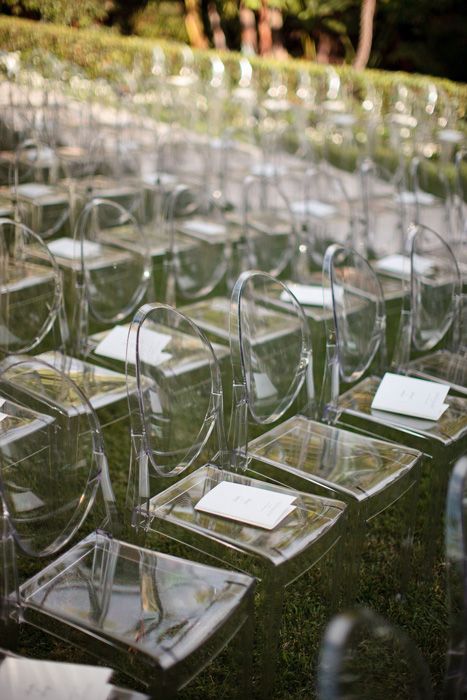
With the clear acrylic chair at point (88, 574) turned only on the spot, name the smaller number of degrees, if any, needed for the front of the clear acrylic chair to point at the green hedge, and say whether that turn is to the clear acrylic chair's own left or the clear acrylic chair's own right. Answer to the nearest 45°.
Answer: approximately 135° to the clear acrylic chair's own left

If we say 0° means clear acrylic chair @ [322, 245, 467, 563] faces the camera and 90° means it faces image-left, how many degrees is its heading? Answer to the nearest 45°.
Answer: approximately 315°

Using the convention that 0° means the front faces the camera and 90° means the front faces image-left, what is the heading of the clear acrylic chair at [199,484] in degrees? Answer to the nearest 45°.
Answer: approximately 315°

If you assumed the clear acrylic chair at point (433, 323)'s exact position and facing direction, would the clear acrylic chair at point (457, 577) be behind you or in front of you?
in front

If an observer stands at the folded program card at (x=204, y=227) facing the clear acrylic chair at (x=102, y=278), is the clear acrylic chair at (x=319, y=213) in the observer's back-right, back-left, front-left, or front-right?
back-left

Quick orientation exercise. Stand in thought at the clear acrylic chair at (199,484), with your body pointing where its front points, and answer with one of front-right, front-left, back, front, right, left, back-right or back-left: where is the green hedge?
back-left

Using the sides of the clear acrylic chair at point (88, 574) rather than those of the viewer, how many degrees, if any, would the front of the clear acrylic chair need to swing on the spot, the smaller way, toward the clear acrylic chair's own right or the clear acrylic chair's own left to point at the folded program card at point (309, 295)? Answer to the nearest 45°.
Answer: approximately 90° to the clear acrylic chair's own left

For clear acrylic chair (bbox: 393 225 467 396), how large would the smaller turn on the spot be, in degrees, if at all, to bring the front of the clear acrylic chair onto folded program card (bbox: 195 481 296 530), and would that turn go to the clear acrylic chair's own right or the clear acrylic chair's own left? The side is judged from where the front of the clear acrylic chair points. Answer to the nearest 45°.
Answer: approximately 45° to the clear acrylic chair's own right

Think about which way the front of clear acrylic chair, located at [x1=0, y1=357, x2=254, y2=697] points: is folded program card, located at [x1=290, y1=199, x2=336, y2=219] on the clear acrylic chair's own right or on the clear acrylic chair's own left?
on the clear acrylic chair's own left

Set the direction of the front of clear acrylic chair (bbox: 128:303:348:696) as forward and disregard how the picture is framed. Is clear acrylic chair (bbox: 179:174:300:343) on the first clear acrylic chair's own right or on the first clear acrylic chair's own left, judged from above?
on the first clear acrylic chair's own left

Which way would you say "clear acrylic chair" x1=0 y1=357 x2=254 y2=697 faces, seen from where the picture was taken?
facing the viewer and to the right of the viewer

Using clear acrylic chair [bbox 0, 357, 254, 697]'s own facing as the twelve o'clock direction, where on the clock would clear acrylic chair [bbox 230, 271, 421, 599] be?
clear acrylic chair [bbox 230, 271, 421, 599] is roughly at 9 o'clock from clear acrylic chair [bbox 0, 357, 254, 697].

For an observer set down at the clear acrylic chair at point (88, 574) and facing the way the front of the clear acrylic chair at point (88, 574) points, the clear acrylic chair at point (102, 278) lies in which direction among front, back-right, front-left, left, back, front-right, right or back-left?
back-left
